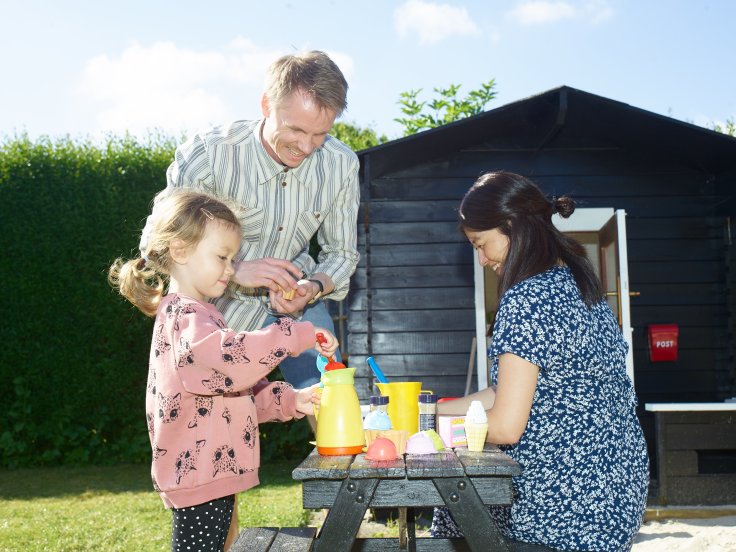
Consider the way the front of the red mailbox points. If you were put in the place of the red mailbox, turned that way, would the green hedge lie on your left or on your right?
on your right

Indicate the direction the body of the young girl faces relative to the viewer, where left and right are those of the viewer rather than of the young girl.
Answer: facing to the right of the viewer

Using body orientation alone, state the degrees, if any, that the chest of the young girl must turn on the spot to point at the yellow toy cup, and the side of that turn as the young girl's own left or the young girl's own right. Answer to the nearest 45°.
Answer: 0° — they already face it

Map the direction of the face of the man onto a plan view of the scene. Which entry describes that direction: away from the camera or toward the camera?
toward the camera

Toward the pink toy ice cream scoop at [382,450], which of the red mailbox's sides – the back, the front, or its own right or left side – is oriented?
front

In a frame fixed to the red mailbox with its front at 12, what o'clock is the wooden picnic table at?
The wooden picnic table is roughly at 12 o'clock from the red mailbox.

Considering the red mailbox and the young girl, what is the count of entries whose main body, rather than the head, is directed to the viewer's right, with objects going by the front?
1

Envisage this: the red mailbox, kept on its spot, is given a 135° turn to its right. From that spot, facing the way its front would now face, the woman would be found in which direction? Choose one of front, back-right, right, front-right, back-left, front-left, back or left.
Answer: back-left

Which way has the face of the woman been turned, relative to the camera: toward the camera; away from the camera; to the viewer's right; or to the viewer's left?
to the viewer's left

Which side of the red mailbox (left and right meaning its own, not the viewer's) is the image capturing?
front

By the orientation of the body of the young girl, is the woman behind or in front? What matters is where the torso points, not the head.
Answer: in front
